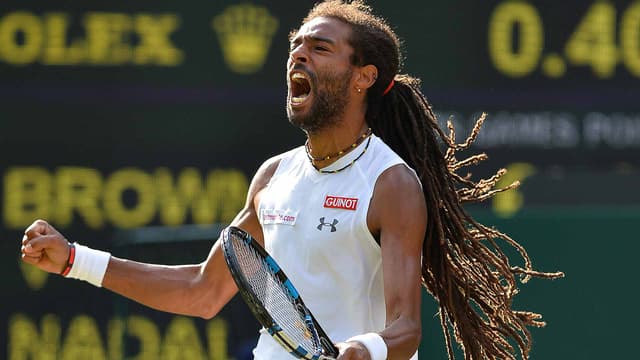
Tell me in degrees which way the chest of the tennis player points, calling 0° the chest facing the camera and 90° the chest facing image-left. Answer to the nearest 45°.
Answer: approximately 45°

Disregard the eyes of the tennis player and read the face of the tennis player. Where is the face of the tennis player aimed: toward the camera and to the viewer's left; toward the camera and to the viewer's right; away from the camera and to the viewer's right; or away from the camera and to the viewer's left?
toward the camera and to the viewer's left
